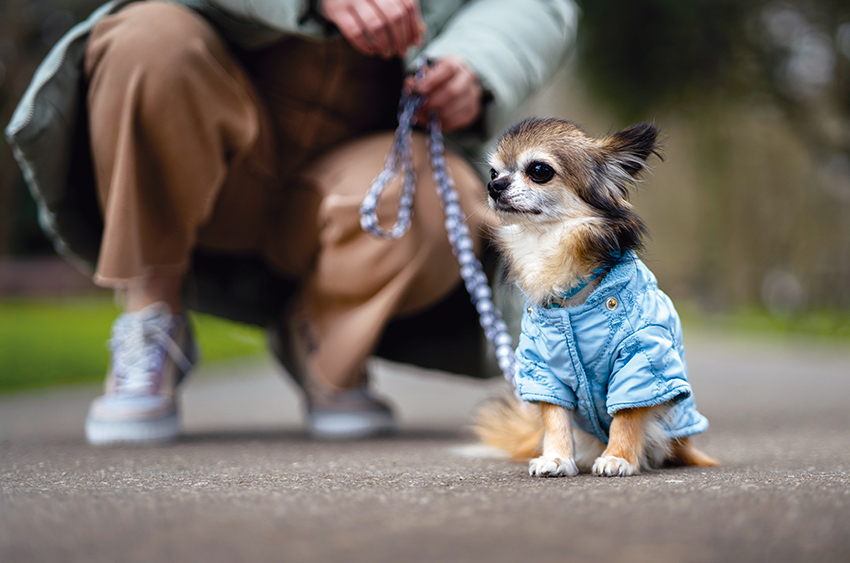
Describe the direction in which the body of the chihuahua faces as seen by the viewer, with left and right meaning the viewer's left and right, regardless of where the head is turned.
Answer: facing the viewer and to the left of the viewer
